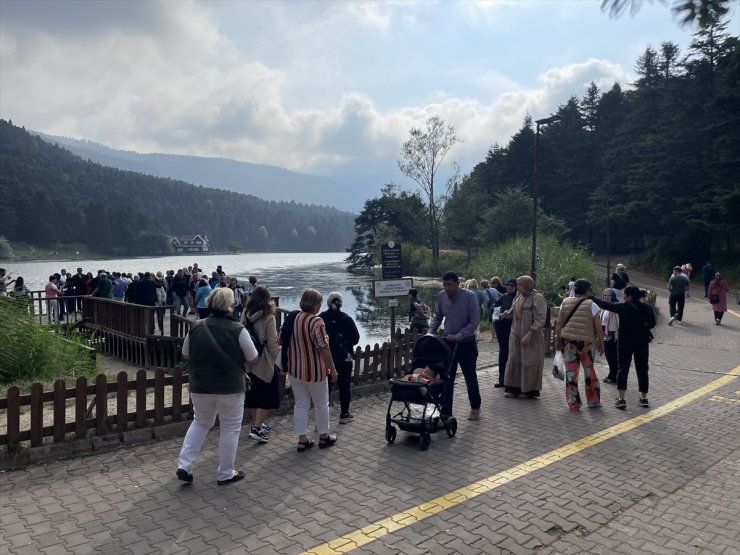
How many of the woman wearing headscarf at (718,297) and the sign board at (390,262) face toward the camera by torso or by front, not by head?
2

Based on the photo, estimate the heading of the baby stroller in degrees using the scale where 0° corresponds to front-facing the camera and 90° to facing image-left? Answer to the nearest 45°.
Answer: approximately 45°

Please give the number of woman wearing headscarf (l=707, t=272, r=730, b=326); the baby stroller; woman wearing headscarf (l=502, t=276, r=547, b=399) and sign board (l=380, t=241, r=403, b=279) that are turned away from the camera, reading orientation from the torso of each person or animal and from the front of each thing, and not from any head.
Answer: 0

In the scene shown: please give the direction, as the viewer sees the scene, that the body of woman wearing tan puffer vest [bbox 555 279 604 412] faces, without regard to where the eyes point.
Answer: away from the camera

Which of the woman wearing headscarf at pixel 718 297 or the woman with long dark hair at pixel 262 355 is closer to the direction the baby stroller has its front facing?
the woman with long dark hair

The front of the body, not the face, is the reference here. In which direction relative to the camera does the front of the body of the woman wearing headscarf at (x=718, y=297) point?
toward the camera

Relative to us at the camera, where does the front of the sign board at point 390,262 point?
facing the viewer

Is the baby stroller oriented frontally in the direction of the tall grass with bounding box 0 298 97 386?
no

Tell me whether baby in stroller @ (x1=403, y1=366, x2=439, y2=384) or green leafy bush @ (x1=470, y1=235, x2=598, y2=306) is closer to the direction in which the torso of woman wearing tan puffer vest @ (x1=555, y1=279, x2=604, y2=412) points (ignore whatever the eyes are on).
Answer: the green leafy bush

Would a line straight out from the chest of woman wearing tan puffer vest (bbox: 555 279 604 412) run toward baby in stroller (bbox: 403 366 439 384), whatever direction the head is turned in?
no

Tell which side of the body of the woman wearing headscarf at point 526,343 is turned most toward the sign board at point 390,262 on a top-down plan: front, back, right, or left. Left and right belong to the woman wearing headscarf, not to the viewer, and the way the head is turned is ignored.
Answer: right

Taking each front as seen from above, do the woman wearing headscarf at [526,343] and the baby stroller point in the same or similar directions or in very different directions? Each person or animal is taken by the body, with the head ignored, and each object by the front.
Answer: same or similar directions
